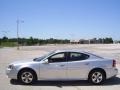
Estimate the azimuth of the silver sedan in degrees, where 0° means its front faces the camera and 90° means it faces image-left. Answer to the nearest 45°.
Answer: approximately 90°
